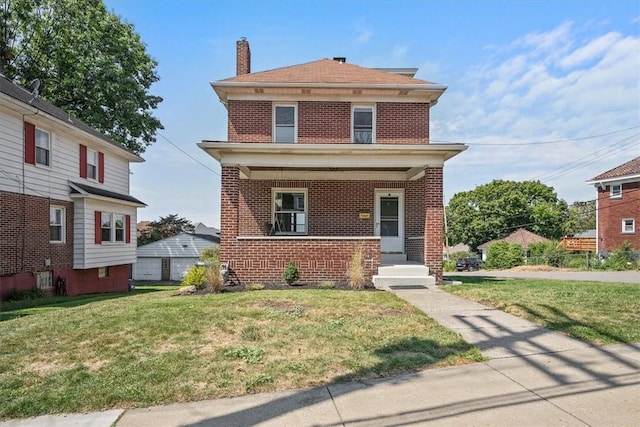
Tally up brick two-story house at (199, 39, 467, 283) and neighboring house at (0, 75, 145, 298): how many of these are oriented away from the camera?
0

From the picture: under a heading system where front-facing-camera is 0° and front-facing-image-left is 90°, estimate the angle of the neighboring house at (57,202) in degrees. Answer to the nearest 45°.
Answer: approximately 45°

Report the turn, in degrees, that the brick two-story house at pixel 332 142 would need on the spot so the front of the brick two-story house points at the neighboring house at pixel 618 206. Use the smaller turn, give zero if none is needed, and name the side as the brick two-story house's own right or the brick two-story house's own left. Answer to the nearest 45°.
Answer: approximately 135° to the brick two-story house's own left

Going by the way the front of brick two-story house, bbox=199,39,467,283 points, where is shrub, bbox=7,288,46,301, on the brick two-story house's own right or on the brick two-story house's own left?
on the brick two-story house's own right

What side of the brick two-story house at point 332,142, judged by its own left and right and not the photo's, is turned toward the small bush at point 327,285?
front

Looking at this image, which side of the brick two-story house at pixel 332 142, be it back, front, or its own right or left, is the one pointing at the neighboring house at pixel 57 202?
right

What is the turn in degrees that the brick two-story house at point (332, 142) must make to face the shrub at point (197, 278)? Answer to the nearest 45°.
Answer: approximately 45° to its right

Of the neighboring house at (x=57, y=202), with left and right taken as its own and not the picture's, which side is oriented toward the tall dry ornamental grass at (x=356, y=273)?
left

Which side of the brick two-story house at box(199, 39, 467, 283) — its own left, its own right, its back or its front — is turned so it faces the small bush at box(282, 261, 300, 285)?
front
